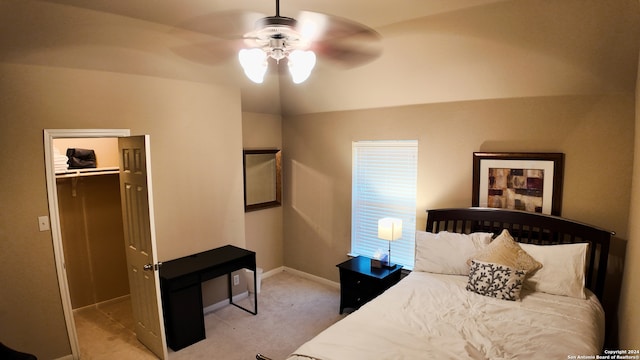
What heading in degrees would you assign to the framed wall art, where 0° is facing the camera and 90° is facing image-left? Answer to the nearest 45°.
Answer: approximately 0°

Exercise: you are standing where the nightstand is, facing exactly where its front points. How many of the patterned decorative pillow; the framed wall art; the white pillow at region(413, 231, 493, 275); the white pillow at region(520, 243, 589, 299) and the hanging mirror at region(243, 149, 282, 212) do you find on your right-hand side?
1

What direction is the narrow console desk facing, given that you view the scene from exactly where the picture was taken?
facing the viewer and to the right of the viewer

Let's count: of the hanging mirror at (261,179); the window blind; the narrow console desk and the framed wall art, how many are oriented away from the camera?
0

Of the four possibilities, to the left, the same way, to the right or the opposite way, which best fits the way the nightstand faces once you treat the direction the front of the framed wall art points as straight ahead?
the same way

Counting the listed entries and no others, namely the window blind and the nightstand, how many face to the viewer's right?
0

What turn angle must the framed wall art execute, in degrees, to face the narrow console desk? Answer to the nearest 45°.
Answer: approximately 45° to its right

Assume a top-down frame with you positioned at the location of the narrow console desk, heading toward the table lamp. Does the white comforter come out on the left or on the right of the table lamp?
right

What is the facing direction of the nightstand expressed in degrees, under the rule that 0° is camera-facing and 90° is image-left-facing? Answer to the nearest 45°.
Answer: approximately 45°

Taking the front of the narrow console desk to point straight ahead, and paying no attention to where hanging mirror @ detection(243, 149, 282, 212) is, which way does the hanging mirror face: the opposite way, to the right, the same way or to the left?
the same way

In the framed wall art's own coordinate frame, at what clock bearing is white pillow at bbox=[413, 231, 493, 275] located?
The white pillow is roughly at 2 o'clock from the framed wall art.

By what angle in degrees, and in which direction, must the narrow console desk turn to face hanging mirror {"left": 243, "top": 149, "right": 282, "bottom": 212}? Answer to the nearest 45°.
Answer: approximately 90° to its left

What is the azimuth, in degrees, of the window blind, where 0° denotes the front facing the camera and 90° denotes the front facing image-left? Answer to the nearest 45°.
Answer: approximately 45°

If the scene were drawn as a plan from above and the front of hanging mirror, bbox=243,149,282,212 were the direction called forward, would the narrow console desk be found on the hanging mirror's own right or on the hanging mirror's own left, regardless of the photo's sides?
on the hanging mirror's own right

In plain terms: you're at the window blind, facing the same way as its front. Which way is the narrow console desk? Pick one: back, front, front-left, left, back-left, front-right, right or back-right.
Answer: front

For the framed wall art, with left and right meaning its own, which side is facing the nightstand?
right

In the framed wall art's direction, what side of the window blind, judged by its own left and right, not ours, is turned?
left

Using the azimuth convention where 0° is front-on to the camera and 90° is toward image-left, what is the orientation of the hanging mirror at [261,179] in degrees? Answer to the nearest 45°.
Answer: approximately 315°
